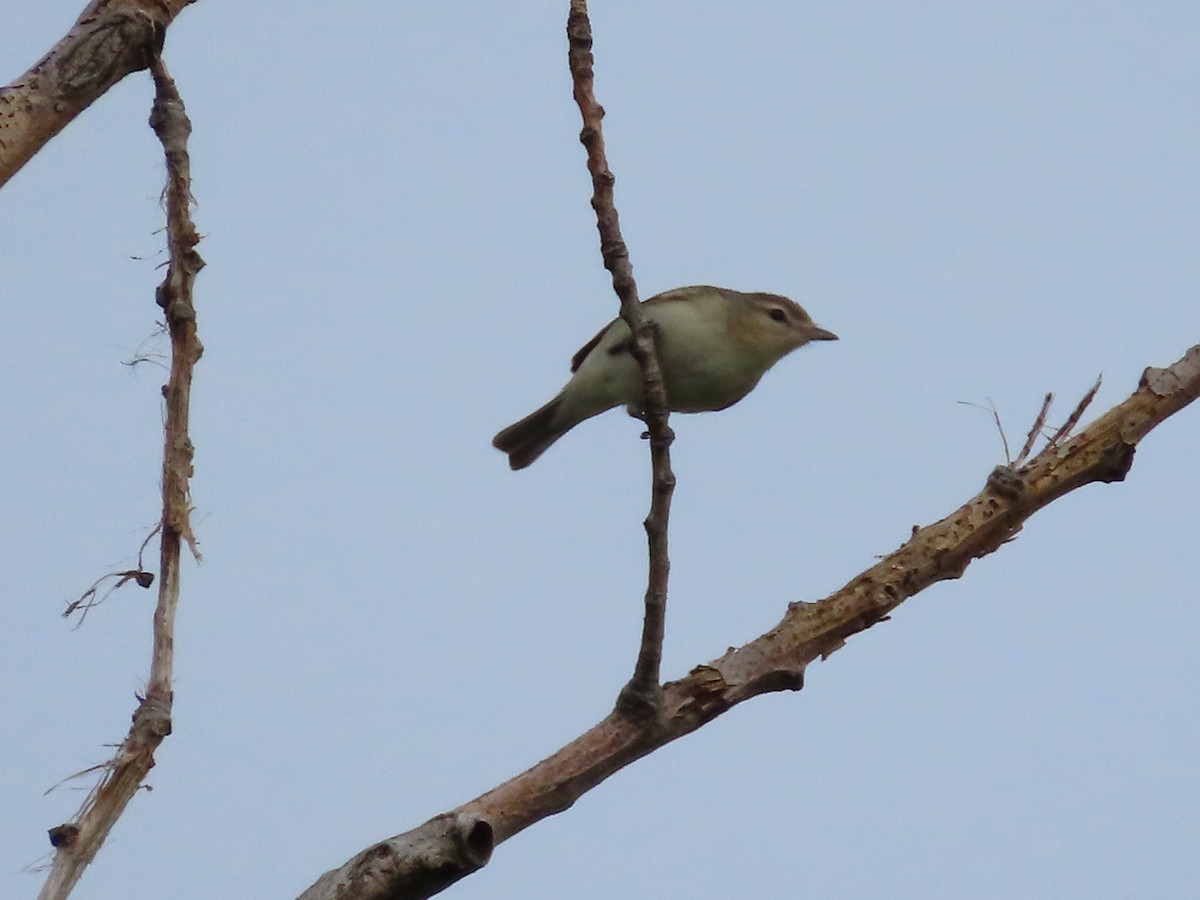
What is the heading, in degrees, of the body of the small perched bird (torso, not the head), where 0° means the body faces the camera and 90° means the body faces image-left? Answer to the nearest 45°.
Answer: approximately 270°
